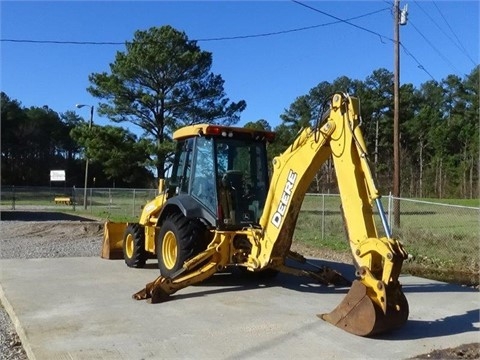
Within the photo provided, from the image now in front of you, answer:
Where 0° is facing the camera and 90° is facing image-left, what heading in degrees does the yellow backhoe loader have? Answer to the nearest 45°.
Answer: approximately 135°
